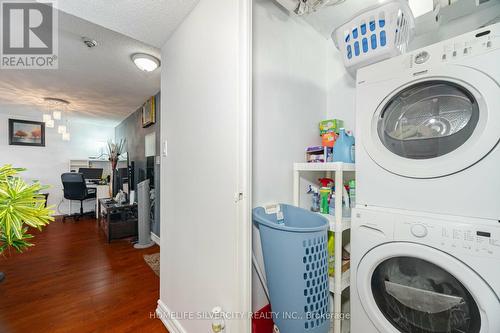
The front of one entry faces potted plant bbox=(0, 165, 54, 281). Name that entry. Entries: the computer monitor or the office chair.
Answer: the computer monitor

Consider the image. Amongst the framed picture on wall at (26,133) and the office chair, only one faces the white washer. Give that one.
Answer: the framed picture on wall

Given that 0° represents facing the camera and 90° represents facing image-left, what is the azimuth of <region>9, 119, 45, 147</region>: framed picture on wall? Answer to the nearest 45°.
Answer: approximately 0°

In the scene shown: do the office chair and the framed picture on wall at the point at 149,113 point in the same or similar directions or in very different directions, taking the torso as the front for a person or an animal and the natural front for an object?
very different directions

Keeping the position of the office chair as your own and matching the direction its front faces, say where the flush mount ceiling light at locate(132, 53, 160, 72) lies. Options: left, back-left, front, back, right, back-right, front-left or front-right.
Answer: back-right
